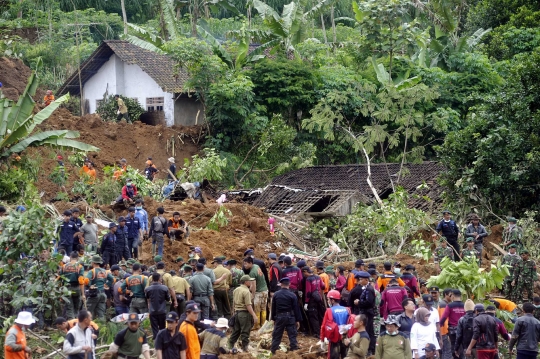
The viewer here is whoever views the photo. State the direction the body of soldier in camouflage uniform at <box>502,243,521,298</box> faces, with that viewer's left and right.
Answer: facing the viewer

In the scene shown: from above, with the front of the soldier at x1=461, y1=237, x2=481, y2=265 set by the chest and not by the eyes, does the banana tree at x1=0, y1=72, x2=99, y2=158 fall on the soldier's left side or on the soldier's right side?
on the soldier's right side

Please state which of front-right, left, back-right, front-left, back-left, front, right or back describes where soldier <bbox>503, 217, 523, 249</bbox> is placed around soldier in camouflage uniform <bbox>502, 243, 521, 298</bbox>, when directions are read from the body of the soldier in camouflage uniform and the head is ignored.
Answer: back

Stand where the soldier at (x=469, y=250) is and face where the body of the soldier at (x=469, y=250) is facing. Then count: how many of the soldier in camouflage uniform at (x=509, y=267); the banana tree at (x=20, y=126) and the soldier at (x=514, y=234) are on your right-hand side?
1

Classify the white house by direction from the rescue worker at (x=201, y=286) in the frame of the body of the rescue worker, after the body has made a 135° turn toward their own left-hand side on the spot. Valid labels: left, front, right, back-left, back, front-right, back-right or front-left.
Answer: back-right

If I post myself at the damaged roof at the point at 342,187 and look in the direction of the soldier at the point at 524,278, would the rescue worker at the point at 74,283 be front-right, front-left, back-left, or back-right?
front-right

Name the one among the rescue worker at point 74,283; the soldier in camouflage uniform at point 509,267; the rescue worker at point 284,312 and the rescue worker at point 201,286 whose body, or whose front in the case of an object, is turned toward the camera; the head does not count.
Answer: the soldier in camouflage uniform at point 509,267

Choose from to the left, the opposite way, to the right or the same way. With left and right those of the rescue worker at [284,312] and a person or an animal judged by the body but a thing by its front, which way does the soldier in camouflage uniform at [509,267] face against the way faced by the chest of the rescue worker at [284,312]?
the opposite way

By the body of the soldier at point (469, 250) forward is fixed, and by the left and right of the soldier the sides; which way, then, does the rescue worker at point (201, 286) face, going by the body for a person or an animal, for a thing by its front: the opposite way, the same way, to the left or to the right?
the opposite way

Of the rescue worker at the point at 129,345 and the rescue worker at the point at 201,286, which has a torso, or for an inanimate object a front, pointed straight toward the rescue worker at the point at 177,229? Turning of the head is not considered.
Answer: the rescue worker at the point at 201,286

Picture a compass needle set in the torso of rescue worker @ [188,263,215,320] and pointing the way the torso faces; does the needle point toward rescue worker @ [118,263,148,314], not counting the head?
no

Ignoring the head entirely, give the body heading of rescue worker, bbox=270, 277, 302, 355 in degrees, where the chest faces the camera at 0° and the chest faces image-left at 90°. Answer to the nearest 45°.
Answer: approximately 180°

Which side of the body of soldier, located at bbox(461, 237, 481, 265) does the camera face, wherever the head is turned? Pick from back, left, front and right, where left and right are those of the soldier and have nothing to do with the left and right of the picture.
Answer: front
